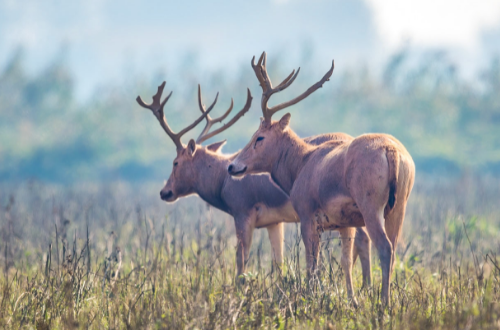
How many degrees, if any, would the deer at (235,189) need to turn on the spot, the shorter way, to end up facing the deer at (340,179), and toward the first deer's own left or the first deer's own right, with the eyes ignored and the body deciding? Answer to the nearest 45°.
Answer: approximately 135° to the first deer's own left

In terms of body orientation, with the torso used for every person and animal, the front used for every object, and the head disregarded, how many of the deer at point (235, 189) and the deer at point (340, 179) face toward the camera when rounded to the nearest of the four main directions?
0

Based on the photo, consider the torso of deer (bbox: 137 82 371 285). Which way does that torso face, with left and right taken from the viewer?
facing to the left of the viewer

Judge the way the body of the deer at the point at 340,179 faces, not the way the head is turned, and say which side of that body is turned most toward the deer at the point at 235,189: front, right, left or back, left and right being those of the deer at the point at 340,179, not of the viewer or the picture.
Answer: front

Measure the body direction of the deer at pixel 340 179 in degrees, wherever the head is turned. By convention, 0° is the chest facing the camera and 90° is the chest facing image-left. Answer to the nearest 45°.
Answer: approximately 135°
